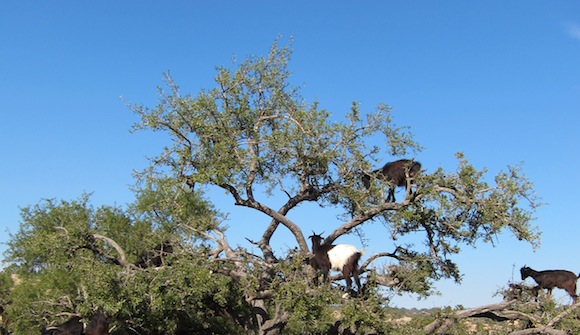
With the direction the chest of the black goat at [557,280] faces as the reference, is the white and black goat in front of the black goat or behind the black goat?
in front

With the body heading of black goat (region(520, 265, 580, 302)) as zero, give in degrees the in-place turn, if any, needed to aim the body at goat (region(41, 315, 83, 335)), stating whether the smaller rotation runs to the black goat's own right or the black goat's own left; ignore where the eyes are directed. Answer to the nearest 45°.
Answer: approximately 45° to the black goat's own left

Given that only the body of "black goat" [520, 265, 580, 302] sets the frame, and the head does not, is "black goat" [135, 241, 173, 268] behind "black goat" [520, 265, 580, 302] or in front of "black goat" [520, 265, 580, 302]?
in front

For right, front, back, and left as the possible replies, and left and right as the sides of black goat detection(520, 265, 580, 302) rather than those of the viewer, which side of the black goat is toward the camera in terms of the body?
left
